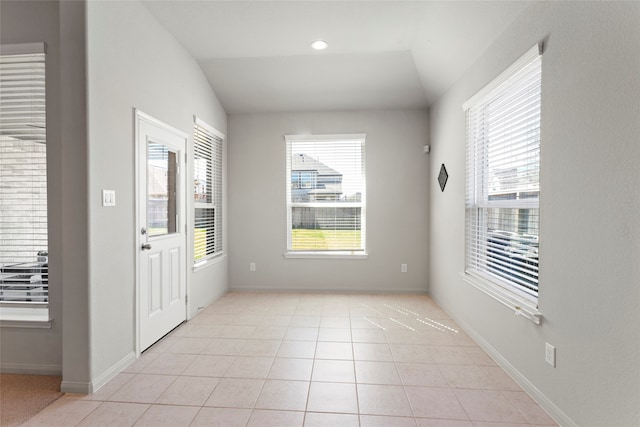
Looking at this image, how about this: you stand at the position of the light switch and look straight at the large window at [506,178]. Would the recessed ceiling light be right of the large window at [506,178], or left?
left

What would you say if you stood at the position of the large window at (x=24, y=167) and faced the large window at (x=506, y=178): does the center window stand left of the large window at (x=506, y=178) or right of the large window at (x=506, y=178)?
left

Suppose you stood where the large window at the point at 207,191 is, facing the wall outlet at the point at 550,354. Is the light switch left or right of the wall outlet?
right

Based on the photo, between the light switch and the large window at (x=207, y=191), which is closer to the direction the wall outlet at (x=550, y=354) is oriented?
the light switch

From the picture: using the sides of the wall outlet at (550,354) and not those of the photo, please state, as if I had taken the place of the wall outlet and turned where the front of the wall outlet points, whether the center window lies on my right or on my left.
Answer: on my right

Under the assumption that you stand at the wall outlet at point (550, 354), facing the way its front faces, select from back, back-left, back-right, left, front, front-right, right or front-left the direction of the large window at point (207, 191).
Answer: front-right

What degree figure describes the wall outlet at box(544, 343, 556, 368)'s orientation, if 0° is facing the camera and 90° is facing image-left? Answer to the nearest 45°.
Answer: approximately 45°
